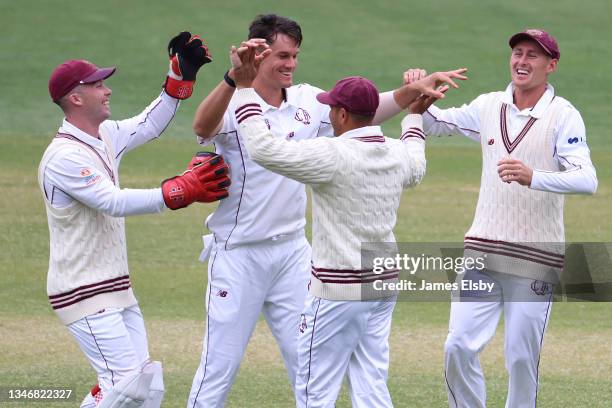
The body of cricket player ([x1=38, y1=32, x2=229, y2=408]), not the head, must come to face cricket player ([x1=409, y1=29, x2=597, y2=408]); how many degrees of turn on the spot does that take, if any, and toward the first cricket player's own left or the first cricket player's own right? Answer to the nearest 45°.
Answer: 0° — they already face them

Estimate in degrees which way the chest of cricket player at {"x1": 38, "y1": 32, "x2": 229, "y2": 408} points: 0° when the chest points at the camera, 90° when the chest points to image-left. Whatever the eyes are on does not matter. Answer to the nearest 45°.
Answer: approximately 270°

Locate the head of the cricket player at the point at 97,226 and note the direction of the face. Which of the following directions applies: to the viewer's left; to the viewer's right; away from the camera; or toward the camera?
to the viewer's right

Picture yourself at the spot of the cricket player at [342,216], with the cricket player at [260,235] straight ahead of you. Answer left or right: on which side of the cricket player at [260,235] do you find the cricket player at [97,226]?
left

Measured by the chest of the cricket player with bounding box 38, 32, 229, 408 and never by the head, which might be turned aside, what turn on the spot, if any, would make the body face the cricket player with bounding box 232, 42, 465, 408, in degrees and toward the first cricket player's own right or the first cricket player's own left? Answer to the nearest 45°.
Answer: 0° — they already face them

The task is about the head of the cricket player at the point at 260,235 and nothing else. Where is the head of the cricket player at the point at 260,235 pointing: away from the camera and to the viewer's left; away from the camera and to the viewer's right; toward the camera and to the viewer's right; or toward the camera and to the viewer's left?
toward the camera and to the viewer's right
